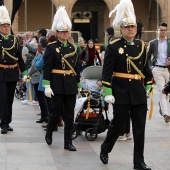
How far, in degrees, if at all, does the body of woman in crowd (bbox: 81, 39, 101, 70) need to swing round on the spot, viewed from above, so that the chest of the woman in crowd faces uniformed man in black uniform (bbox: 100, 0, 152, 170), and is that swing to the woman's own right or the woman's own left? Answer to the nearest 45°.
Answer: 0° — they already face them

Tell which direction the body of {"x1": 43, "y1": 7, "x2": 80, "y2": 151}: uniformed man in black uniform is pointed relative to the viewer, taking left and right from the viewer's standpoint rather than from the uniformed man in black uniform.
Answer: facing the viewer and to the right of the viewer

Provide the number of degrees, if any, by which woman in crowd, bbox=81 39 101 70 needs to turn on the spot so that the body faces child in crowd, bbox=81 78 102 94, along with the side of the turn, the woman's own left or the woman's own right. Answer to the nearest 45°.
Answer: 0° — they already face them

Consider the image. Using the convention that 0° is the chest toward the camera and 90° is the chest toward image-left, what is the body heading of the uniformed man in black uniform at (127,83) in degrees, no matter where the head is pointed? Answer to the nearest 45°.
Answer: approximately 315°

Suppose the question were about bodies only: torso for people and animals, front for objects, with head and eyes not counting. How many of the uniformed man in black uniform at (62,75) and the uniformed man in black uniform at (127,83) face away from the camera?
0

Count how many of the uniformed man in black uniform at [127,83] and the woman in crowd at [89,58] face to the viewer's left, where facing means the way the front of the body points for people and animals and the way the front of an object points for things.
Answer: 0

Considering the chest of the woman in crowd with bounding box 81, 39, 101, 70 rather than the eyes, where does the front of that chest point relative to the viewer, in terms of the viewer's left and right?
facing the viewer

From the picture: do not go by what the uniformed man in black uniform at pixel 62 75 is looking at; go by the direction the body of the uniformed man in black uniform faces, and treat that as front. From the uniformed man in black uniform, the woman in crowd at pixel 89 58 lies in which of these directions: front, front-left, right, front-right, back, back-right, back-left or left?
back-left

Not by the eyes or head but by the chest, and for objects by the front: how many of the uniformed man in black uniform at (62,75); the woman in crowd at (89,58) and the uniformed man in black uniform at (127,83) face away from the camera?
0

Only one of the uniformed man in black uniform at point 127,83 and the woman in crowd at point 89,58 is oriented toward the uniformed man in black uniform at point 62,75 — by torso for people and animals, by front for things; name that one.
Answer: the woman in crowd

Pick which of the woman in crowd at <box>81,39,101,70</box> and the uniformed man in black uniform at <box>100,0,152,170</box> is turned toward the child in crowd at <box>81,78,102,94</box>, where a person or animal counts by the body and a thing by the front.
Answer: the woman in crowd

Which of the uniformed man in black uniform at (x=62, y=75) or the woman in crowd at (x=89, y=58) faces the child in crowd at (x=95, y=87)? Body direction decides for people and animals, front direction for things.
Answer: the woman in crowd

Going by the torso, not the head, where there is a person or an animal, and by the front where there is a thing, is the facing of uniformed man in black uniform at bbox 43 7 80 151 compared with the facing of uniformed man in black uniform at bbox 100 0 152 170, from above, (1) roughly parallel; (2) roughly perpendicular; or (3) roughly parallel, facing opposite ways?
roughly parallel
